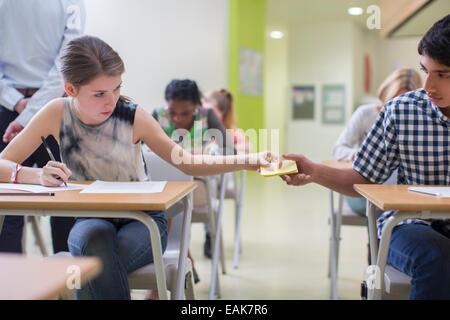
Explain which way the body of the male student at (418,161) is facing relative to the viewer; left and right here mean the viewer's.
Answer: facing the viewer and to the left of the viewer

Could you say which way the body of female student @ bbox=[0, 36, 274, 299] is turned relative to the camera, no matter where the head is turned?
toward the camera

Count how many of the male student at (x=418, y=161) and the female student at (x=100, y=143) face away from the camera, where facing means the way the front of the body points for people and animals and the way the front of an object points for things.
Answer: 0

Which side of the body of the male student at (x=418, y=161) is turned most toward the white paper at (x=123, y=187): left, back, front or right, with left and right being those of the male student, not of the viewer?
front

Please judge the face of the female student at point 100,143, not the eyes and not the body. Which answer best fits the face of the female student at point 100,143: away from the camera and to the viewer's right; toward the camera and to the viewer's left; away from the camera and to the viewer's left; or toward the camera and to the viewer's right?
toward the camera and to the viewer's right

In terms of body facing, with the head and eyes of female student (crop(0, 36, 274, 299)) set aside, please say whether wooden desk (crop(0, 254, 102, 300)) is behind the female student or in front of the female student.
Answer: in front

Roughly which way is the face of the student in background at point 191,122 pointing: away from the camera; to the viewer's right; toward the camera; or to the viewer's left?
toward the camera

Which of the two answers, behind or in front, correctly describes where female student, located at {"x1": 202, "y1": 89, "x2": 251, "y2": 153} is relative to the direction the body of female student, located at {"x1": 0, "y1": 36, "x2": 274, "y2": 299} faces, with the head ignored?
behind

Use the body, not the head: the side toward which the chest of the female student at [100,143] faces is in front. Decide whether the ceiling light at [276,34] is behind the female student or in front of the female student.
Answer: behind

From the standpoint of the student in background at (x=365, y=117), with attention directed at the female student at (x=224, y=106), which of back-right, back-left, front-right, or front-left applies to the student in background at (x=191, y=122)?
front-left

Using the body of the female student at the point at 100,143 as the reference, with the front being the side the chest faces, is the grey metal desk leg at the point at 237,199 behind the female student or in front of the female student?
behind
